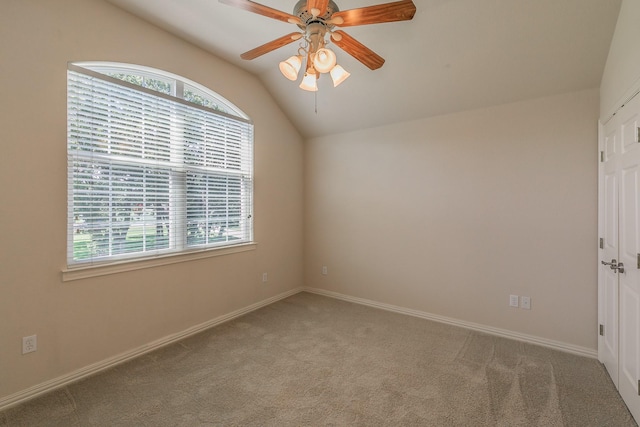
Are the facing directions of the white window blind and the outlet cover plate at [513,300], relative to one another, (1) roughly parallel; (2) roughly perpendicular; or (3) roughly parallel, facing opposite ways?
roughly perpendicular

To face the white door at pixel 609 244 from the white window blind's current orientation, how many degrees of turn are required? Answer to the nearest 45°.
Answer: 0° — it already faces it

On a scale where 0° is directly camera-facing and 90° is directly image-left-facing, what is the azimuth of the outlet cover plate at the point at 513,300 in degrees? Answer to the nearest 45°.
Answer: approximately 0°

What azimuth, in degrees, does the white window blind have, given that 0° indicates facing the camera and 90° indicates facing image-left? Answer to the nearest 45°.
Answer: approximately 315°

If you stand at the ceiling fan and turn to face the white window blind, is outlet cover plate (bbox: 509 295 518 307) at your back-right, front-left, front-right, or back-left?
back-right

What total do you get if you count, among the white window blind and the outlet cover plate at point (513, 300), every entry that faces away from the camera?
0

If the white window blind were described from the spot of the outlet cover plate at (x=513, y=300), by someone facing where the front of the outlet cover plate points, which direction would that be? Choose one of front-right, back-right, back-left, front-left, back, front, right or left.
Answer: front-right

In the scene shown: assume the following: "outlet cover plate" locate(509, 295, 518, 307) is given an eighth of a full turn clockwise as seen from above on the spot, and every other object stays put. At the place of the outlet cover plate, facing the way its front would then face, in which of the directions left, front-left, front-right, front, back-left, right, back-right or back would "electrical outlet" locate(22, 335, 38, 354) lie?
front

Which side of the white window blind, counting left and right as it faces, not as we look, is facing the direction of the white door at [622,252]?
front

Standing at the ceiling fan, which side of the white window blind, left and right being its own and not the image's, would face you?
front
